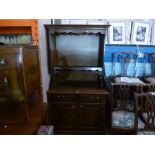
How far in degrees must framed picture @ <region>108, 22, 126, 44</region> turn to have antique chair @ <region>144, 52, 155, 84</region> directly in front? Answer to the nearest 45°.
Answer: approximately 90° to its left

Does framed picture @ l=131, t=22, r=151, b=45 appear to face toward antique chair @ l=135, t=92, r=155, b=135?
yes

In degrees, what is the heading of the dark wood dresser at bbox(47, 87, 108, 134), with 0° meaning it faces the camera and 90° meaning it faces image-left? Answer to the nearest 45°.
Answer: approximately 0°
